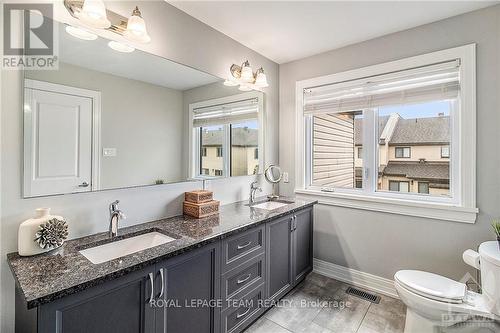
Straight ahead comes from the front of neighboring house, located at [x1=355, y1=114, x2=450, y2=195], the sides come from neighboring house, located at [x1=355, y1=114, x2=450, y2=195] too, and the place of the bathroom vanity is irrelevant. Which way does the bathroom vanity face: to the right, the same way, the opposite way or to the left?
to the left

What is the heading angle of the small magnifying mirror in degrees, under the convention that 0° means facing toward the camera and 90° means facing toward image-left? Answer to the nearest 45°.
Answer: approximately 315°

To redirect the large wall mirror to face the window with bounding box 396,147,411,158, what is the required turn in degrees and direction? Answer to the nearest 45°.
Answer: approximately 45° to its left

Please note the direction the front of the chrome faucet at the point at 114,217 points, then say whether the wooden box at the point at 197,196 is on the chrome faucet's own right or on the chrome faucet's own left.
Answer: on the chrome faucet's own left

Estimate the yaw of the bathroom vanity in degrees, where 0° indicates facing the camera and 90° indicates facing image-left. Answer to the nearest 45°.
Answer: approximately 315°

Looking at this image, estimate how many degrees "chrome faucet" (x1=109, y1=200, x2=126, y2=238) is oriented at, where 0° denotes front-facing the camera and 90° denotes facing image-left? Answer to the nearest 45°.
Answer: approximately 315°

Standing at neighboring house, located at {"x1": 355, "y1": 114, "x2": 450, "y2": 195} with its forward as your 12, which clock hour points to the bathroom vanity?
The bathroom vanity is roughly at 1 o'clock from the neighboring house.
